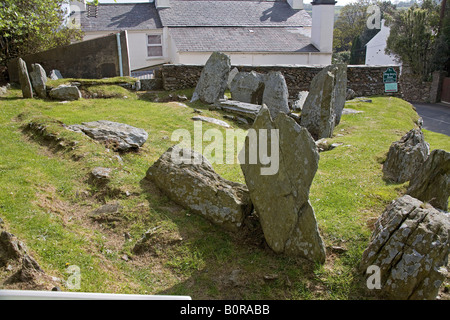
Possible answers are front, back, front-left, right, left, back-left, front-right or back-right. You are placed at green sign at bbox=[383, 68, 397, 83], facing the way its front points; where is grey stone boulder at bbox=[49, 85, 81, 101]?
front-right

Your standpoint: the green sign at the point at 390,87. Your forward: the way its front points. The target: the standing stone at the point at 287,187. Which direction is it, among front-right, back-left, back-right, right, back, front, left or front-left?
front

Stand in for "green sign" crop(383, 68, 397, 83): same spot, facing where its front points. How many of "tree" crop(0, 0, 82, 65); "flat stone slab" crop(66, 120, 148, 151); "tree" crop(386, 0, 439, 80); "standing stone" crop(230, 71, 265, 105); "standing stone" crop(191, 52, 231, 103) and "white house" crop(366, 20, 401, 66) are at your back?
2

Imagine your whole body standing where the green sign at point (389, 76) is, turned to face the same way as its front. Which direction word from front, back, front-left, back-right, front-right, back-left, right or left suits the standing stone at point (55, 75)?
front-right

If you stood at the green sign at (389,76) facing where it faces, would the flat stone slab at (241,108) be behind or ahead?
ahead

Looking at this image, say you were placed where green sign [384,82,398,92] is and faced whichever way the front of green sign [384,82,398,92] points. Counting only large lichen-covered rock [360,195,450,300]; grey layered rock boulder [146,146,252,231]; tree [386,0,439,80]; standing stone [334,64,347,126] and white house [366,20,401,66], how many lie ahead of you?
3

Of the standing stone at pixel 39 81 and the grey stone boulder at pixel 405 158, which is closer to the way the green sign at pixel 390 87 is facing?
the grey stone boulder

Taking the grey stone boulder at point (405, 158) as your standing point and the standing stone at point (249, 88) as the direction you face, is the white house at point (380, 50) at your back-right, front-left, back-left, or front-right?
front-right

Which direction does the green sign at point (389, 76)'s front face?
toward the camera

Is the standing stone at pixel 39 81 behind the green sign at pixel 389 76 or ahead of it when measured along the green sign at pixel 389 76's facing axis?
ahead

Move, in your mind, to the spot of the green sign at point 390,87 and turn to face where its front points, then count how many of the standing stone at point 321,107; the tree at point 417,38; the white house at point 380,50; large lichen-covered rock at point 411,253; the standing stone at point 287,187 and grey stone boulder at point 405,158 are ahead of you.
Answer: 4

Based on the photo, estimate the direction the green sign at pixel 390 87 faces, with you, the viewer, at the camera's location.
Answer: facing the viewer

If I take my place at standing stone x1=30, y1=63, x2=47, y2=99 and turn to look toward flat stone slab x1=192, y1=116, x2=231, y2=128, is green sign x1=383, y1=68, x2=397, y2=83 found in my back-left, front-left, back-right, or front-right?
front-left

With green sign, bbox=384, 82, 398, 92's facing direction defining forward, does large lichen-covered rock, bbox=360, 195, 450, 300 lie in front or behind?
in front

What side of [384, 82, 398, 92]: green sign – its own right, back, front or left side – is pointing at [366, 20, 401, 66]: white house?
back

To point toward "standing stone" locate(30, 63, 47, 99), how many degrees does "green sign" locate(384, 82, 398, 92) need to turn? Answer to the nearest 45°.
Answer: approximately 45° to its right

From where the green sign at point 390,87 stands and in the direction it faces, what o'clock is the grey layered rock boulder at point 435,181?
The grey layered rock boulder is roughly at 12 o'clock from the green sign.

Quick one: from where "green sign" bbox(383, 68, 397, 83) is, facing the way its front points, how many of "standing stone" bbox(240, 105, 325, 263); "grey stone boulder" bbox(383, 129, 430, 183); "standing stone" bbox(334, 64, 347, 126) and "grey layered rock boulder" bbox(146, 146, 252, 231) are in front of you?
4

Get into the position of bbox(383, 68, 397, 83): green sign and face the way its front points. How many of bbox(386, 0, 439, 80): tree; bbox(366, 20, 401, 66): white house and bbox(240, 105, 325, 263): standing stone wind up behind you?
2
